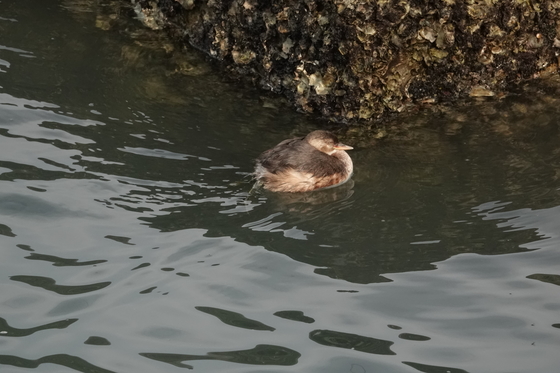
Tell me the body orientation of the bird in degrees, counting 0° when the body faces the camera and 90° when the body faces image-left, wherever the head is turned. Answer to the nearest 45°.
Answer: approximately 270°
